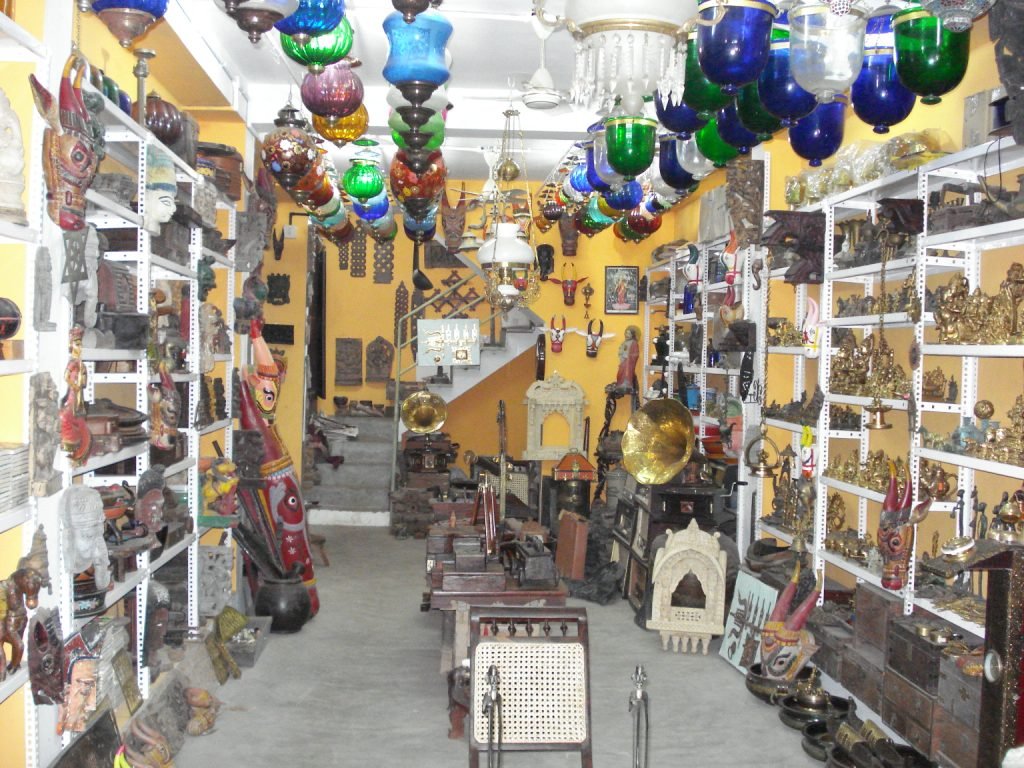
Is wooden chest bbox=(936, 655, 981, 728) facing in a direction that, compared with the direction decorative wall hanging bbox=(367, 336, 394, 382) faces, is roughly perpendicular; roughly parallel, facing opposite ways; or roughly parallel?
roughly perpendicular

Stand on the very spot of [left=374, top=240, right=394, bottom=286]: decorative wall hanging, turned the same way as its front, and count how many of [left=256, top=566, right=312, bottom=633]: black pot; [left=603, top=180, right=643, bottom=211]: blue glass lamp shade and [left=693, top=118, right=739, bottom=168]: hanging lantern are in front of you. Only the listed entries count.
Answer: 3

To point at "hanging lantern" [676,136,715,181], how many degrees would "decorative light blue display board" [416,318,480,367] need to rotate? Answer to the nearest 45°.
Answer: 0° — it already faces it

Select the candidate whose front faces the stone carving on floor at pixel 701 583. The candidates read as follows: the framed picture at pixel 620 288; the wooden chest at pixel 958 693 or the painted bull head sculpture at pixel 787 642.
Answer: the framed picture

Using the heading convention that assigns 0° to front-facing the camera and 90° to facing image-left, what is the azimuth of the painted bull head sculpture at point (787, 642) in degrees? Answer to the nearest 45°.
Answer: approximately 45°

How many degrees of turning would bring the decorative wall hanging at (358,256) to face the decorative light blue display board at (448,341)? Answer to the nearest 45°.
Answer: approximately 45° to its left

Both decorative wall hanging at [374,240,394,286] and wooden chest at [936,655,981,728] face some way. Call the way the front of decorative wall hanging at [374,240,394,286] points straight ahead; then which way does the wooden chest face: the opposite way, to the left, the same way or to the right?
to the right

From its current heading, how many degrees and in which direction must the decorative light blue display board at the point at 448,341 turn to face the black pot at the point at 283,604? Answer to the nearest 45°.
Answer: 0° — it already faces it

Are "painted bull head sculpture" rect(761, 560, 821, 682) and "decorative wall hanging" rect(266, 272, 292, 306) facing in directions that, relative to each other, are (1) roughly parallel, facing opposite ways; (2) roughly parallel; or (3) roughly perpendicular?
roughly perpendicular

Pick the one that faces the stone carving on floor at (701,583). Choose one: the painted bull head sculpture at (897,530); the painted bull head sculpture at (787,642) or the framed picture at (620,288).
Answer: the framed picture
